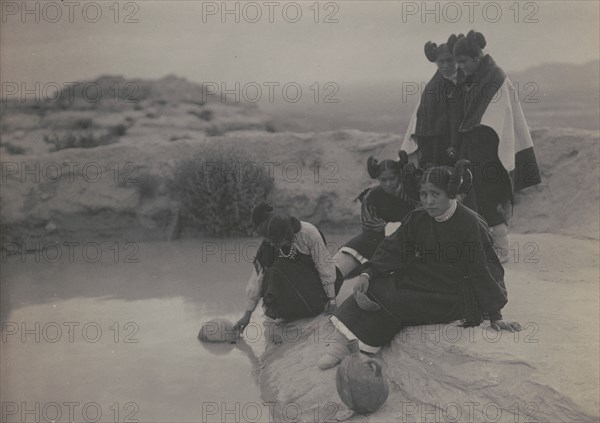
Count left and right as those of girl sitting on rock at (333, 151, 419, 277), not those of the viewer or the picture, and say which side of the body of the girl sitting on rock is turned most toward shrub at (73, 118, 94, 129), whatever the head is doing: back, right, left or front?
right

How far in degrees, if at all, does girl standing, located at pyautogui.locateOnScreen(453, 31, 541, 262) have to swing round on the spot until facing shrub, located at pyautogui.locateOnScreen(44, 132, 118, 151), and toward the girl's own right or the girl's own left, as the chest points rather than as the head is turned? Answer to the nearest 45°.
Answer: approximately 90° to the girl's own right

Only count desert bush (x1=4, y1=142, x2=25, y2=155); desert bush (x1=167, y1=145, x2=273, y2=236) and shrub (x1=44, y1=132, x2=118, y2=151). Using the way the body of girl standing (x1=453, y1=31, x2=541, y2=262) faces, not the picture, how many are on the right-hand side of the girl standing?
3

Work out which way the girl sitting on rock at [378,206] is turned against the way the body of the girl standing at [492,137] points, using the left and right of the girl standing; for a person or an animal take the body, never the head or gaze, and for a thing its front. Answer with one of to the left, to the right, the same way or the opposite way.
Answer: the same way

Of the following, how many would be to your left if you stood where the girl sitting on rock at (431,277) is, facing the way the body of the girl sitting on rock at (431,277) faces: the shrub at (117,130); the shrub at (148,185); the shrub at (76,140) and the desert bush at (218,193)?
0

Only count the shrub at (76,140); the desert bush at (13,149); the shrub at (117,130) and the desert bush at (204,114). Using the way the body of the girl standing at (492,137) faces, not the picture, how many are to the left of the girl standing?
0

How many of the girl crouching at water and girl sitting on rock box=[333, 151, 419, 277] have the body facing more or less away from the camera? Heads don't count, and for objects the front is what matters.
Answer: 0

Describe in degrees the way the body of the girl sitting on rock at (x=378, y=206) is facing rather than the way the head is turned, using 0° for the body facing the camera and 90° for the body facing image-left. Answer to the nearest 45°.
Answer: approximately 45°

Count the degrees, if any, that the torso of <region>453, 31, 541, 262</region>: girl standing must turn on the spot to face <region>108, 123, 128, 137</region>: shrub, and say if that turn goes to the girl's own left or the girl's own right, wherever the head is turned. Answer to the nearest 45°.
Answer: approximately 90° to the girl's own right

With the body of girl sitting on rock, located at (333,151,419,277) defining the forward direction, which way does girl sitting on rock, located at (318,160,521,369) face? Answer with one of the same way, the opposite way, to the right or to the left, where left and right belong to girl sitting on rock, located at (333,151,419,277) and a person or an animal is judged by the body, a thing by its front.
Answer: the same way

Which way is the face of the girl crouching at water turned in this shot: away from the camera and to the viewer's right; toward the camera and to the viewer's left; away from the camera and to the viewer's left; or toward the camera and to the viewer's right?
toward the camera and to the viewer's left

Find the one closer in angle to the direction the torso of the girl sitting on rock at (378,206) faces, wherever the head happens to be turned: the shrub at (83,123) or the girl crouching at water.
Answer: the girl crouching at water

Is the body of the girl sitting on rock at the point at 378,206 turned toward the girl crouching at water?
yes

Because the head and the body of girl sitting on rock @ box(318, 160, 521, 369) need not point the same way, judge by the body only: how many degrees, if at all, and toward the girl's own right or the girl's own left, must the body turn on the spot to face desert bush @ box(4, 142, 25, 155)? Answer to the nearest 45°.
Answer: approximately 90° to the girl's own right
